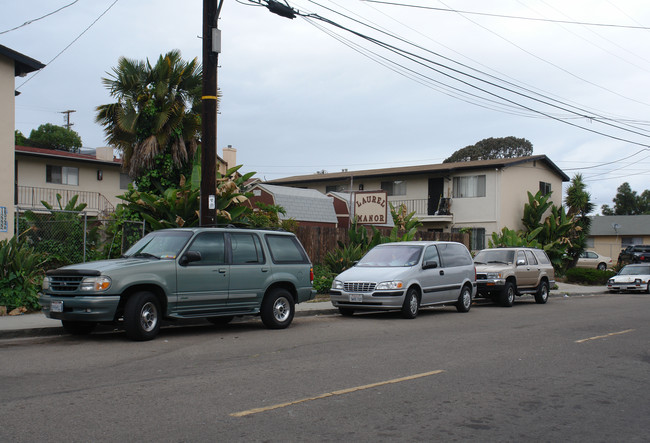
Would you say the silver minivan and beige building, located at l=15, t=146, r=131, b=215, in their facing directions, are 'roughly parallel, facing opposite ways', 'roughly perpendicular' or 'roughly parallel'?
roughly perpendicular

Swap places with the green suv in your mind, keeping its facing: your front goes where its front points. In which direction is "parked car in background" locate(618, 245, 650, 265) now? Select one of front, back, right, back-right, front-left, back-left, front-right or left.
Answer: back

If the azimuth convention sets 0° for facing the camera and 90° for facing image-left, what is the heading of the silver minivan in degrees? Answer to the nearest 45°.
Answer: approximately 45°

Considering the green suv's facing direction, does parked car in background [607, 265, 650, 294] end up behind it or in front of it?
behind

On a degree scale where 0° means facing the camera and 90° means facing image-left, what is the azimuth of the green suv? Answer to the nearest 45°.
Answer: approximately 45°

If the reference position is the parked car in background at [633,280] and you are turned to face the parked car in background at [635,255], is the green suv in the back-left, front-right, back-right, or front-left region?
back-left

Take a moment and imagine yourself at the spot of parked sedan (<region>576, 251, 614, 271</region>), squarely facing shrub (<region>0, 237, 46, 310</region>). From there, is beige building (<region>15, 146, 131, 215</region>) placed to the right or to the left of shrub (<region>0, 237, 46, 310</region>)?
right

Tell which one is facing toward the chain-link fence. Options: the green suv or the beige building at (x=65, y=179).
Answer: the beige building
